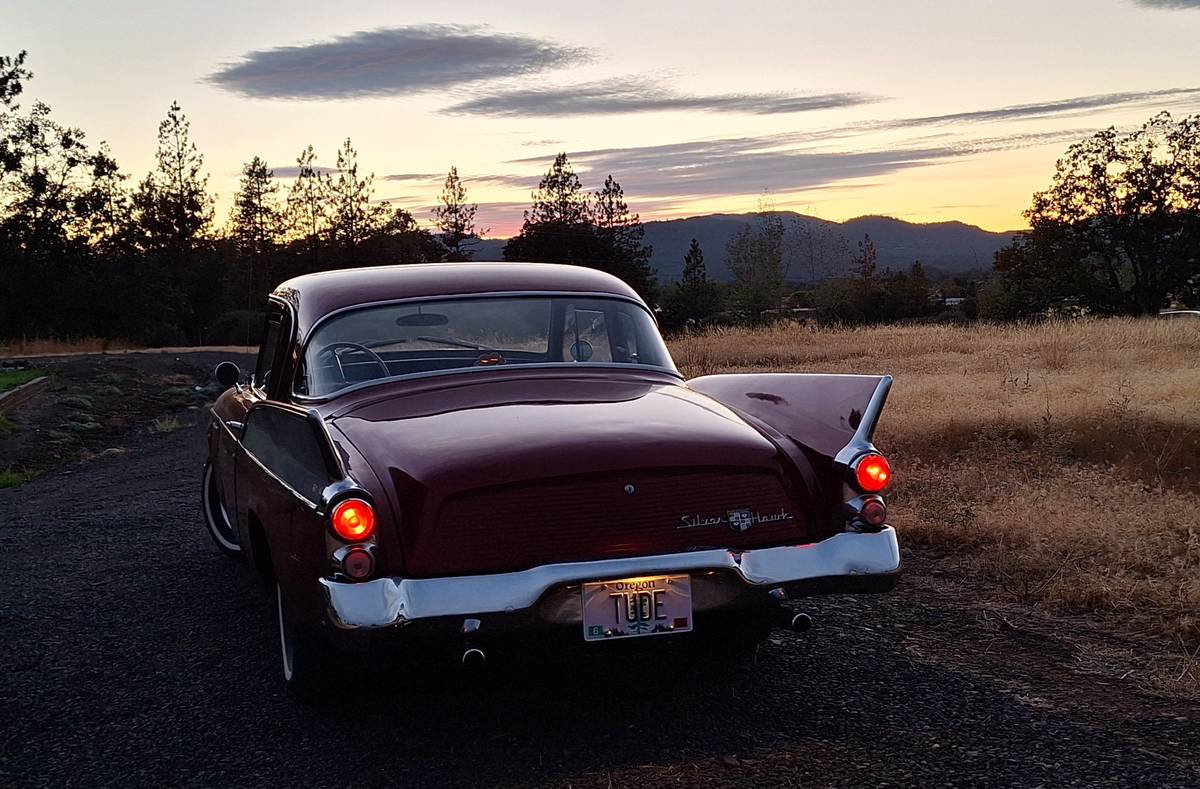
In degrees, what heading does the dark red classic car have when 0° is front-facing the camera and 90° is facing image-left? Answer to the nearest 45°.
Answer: approximately 135°
